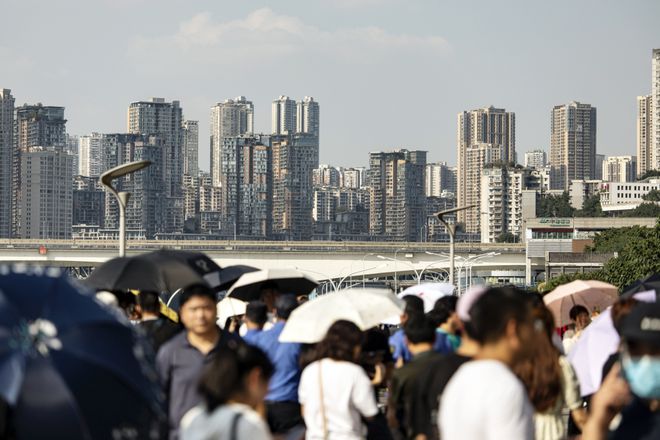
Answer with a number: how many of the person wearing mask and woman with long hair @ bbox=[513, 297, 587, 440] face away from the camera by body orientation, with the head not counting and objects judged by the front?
1

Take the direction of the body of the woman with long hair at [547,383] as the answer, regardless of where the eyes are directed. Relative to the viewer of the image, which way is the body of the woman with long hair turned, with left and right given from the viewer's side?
facing away from the viewer

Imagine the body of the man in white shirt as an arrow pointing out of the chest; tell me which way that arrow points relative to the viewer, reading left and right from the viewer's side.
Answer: facing away from the viewer and to the right of the viewer

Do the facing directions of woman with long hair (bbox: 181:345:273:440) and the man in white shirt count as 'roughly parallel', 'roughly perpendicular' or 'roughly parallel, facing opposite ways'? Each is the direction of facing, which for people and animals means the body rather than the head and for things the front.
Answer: roughly parallel

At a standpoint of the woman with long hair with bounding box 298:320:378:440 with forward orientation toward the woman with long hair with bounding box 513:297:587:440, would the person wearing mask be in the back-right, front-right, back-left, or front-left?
front-right

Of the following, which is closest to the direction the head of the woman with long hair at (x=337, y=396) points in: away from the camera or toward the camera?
away from the camera

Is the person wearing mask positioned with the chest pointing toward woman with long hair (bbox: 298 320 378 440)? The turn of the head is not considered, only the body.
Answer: no

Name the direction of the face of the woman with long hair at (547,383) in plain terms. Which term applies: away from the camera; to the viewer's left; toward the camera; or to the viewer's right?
away from the camera

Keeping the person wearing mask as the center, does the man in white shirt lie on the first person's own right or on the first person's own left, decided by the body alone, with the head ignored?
on the first person's own right

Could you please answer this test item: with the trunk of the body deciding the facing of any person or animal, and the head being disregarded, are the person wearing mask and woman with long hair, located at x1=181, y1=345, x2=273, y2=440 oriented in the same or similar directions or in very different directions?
very different directions

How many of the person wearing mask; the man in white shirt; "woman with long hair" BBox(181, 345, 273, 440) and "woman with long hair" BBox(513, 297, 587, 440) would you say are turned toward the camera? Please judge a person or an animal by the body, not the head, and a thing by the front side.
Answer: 1

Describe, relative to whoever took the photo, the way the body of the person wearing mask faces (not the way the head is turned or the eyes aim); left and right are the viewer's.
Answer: facing the viewer

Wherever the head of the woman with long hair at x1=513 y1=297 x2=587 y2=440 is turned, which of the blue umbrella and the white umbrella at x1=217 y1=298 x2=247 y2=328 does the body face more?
the white umbrella
